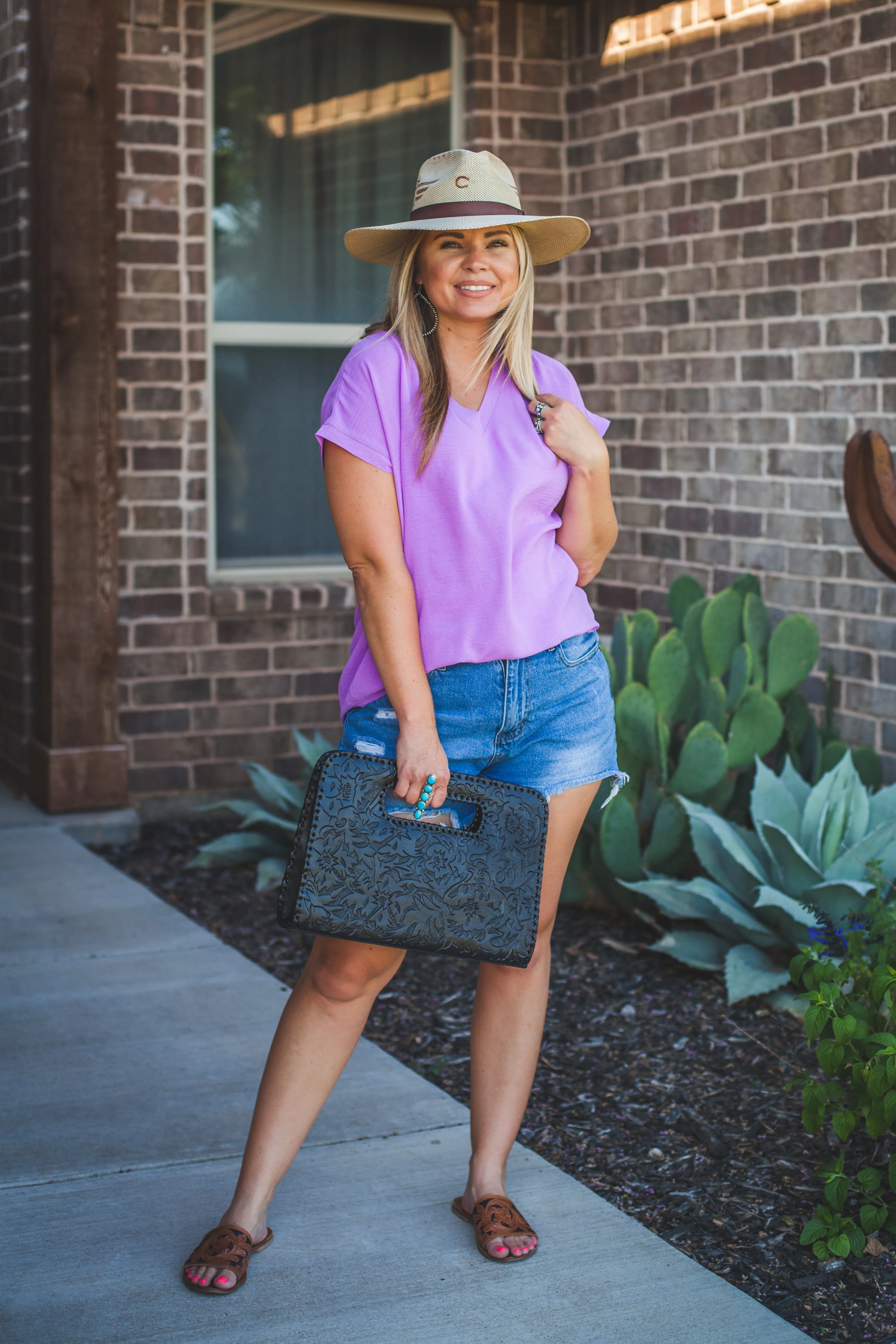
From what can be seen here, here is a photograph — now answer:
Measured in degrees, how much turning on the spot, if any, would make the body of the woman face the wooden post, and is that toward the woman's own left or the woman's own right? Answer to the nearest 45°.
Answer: approximately 180°

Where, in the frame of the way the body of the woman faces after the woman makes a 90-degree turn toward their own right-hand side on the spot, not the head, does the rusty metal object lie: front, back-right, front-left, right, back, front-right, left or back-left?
back-right

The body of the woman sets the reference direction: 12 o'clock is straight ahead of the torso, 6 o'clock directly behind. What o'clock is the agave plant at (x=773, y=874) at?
The agave plant is roughly at 7 o'clock from the woman.

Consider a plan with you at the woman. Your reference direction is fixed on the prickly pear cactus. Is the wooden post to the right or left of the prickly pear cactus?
left

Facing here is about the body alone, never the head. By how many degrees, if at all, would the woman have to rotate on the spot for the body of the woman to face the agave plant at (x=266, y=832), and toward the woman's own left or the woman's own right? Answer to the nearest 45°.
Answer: approximately 180°

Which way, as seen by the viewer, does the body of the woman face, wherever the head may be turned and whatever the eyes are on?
toward the camera

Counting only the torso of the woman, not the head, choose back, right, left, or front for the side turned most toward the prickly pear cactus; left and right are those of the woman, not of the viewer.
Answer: back

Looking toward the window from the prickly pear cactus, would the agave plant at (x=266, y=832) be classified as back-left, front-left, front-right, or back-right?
front-left

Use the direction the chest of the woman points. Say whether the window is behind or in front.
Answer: behind
